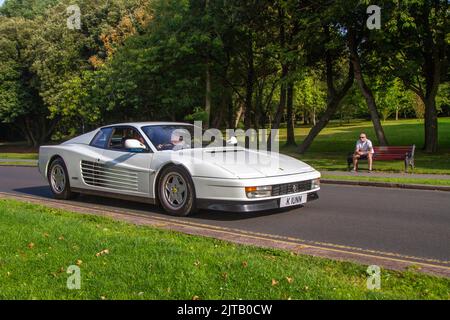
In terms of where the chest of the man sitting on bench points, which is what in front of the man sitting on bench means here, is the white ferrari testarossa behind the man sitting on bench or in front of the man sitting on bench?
in front

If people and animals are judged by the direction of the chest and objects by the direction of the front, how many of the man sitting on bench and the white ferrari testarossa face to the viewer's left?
0

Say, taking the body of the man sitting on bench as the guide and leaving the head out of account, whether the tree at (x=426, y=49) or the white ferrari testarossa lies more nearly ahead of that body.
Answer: the white ferrari testarossa

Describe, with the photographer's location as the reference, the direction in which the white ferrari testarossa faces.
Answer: facing the viewer and to the right of the viewer

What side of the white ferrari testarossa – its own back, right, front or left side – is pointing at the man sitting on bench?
left

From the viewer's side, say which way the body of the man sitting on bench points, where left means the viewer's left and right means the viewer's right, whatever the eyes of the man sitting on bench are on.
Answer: facing the viewer

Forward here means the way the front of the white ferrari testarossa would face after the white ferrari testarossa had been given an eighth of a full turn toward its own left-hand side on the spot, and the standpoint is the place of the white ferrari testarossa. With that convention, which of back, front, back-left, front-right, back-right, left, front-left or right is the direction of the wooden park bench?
front-left
